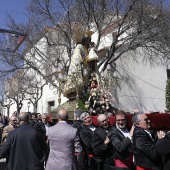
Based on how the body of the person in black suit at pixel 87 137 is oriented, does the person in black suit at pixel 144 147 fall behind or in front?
in front

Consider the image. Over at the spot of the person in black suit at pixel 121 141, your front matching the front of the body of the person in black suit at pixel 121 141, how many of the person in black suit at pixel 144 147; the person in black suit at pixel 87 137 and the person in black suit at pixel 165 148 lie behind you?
1

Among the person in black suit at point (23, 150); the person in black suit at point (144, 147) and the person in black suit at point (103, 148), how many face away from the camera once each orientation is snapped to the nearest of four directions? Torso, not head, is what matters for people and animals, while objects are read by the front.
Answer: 1

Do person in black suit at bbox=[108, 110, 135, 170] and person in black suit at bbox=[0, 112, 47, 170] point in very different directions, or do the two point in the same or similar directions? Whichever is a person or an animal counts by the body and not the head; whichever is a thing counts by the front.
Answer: very different directions

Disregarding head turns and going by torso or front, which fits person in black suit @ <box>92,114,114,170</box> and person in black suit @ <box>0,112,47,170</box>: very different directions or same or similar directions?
very different directions

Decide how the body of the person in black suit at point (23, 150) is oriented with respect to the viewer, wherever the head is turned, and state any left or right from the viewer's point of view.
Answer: facing away from the viewer

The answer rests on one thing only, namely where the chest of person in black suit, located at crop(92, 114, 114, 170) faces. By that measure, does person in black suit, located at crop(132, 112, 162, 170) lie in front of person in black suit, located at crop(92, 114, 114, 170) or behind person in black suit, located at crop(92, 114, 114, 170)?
in front

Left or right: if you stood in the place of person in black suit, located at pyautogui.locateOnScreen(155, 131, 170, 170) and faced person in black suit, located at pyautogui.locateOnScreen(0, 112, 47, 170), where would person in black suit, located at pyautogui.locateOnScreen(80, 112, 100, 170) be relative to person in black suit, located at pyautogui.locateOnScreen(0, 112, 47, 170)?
right
